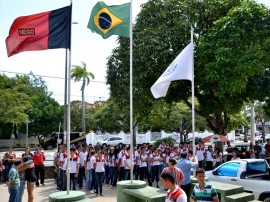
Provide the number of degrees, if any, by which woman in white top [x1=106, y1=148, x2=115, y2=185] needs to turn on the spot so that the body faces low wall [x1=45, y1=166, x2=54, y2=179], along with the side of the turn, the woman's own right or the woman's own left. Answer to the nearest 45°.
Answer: approximately 90° to the woman's own right

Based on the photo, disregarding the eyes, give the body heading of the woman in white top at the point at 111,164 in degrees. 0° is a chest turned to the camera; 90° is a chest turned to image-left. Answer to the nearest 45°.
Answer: approximately 45°

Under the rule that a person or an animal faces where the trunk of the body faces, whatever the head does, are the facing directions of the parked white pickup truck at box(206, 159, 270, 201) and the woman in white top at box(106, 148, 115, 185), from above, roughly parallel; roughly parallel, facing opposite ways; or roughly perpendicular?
roughly perpendicular

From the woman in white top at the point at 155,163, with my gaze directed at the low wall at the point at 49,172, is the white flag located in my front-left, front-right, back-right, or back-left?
back-left

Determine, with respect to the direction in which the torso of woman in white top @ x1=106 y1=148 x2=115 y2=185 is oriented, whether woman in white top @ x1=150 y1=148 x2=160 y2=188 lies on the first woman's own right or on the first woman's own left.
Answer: on the first woman's own left

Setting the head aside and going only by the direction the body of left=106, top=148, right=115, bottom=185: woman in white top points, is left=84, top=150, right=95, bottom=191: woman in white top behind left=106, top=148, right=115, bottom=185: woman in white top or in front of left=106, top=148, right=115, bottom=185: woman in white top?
in front

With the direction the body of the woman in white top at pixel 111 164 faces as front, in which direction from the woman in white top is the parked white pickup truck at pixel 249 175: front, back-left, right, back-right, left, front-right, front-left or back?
left

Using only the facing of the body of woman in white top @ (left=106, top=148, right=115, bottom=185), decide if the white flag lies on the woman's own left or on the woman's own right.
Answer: on the woman's own left
